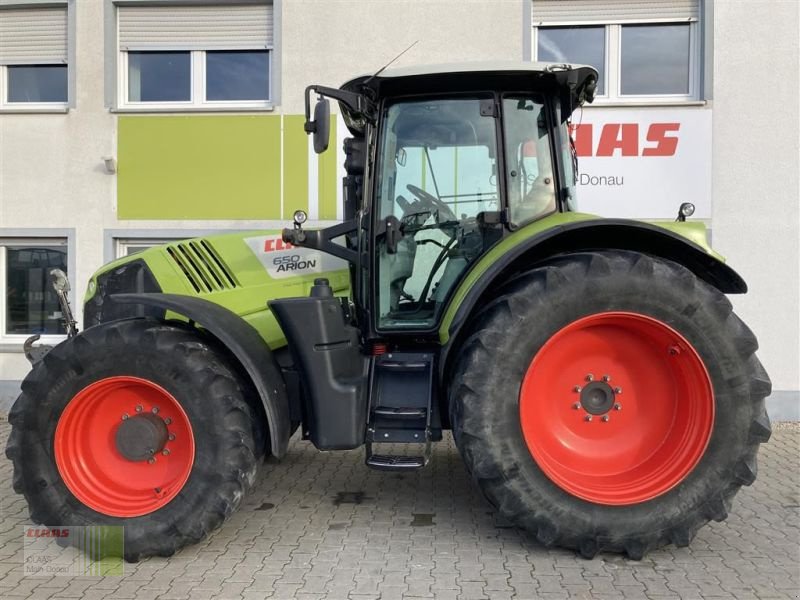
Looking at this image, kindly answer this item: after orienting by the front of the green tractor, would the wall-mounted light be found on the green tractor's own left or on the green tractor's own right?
on the green tractor's own right

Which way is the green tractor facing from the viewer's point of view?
to the viewer's left
